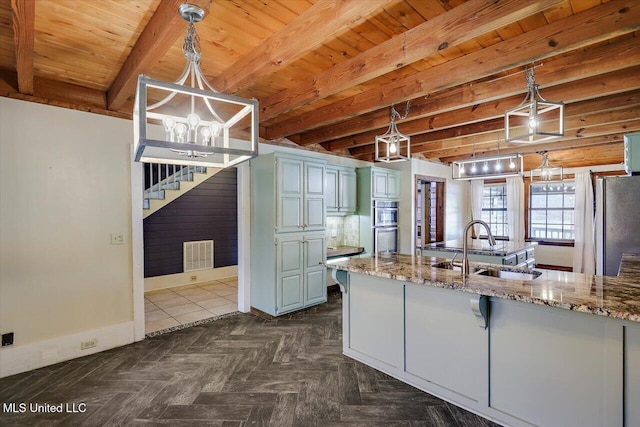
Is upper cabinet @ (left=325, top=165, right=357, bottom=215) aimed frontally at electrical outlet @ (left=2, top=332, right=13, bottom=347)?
no

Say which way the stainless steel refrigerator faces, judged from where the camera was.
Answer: facing to the left of the viewer

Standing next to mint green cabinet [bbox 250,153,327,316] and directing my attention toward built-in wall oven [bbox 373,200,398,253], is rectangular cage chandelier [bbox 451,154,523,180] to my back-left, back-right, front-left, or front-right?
front-right

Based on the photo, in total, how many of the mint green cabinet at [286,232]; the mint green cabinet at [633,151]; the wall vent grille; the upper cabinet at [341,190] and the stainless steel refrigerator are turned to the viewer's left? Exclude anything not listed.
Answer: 2

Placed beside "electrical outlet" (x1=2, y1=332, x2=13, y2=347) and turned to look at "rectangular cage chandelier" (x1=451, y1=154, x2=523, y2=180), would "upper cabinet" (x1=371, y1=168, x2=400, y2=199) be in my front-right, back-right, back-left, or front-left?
front-left

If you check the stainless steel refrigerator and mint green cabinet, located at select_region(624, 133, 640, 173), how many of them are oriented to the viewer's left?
2

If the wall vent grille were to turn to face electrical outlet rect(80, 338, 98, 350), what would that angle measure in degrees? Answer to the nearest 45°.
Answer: approximately 45° to its right

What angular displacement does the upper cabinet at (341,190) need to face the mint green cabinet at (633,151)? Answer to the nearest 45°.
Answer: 0° — it already faces it

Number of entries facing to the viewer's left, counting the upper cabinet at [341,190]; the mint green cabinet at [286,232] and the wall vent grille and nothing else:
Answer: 0

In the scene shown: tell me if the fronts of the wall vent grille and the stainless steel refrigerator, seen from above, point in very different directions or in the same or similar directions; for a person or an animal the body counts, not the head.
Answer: very different directions

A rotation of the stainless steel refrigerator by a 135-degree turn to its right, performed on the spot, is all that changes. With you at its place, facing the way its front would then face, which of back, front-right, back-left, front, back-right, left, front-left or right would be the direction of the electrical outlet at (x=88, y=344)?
back

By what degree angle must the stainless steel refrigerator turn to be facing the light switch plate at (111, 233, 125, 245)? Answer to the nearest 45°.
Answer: approximately 45° to its left

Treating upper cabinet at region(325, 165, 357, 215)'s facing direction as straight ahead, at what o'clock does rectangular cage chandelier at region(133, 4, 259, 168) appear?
The rectangular cage chandelier is roughly at 2 o'clock from the upper cabinet.

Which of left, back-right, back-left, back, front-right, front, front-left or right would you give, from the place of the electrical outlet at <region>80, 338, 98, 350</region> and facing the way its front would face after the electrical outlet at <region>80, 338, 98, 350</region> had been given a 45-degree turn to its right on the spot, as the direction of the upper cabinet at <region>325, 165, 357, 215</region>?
left

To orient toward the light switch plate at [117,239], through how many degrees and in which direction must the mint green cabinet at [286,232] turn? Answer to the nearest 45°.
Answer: approximately 90° to its right

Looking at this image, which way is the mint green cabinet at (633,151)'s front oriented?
to the viewer's left

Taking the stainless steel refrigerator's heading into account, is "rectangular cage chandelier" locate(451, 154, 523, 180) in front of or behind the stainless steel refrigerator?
in front

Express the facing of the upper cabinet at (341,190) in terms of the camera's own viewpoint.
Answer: facing the viewer and to the right of the viewer
